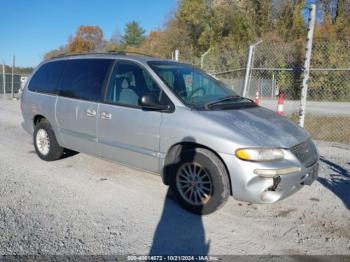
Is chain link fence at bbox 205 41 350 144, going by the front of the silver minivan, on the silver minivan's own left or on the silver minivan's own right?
on the silver minivan's own left

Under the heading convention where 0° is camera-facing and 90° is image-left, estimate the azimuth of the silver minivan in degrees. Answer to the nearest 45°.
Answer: approximately 315°

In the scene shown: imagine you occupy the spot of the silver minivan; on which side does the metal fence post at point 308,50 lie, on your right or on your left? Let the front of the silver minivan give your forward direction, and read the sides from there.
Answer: on your left
